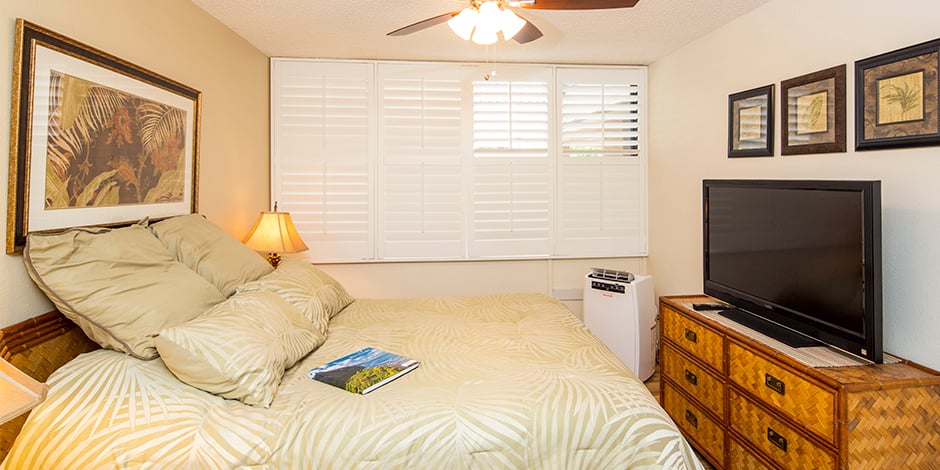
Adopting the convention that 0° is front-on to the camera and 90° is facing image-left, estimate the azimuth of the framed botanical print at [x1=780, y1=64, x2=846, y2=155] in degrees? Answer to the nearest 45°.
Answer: approximately 45°

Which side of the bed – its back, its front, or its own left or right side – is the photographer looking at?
right

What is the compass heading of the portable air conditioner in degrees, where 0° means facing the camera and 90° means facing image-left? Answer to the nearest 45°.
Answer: approximately 45°
